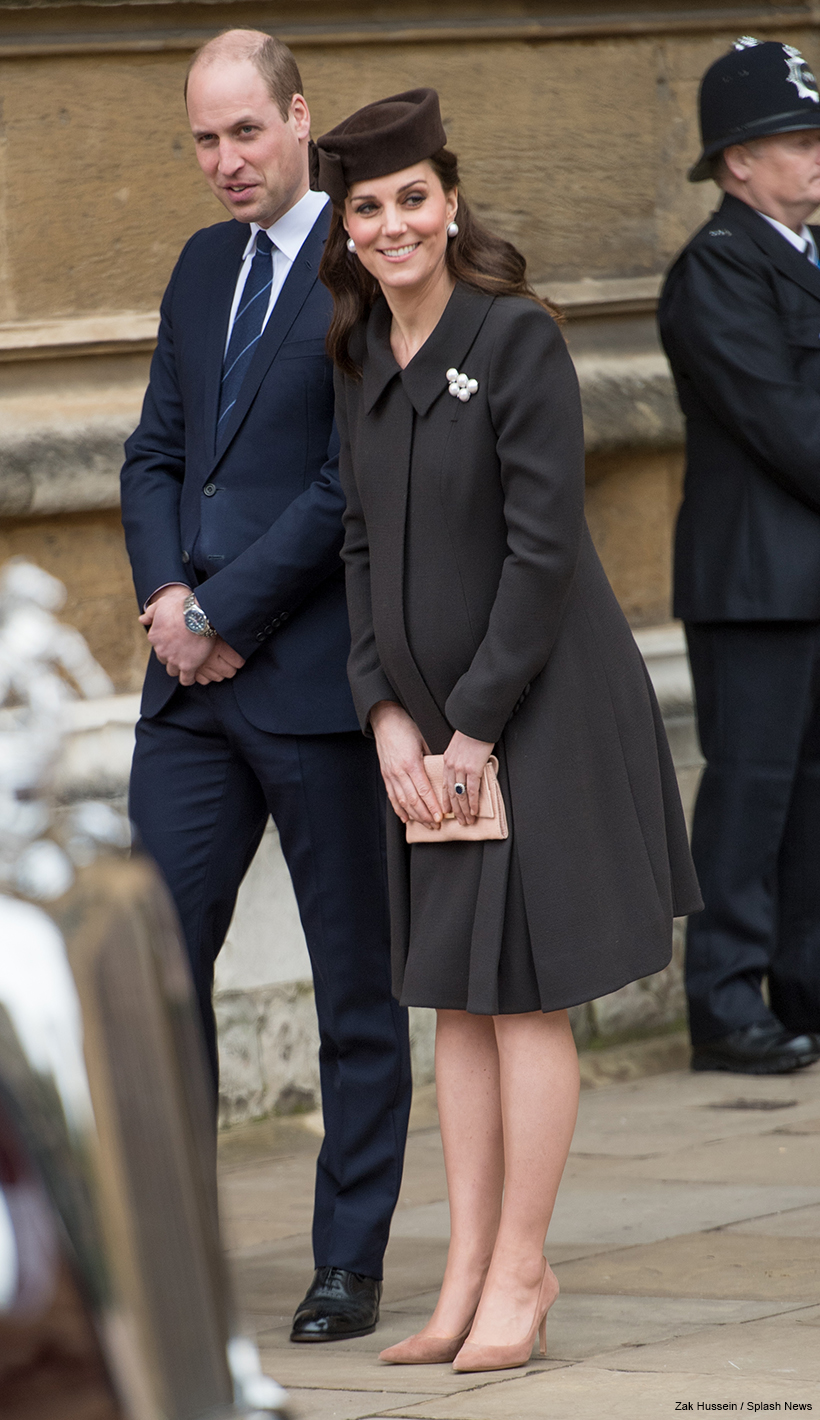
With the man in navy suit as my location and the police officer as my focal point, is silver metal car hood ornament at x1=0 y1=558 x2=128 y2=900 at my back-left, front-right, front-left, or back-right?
back-right

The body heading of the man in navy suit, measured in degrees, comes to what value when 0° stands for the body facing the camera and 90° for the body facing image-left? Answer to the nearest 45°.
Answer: approximately 45°
